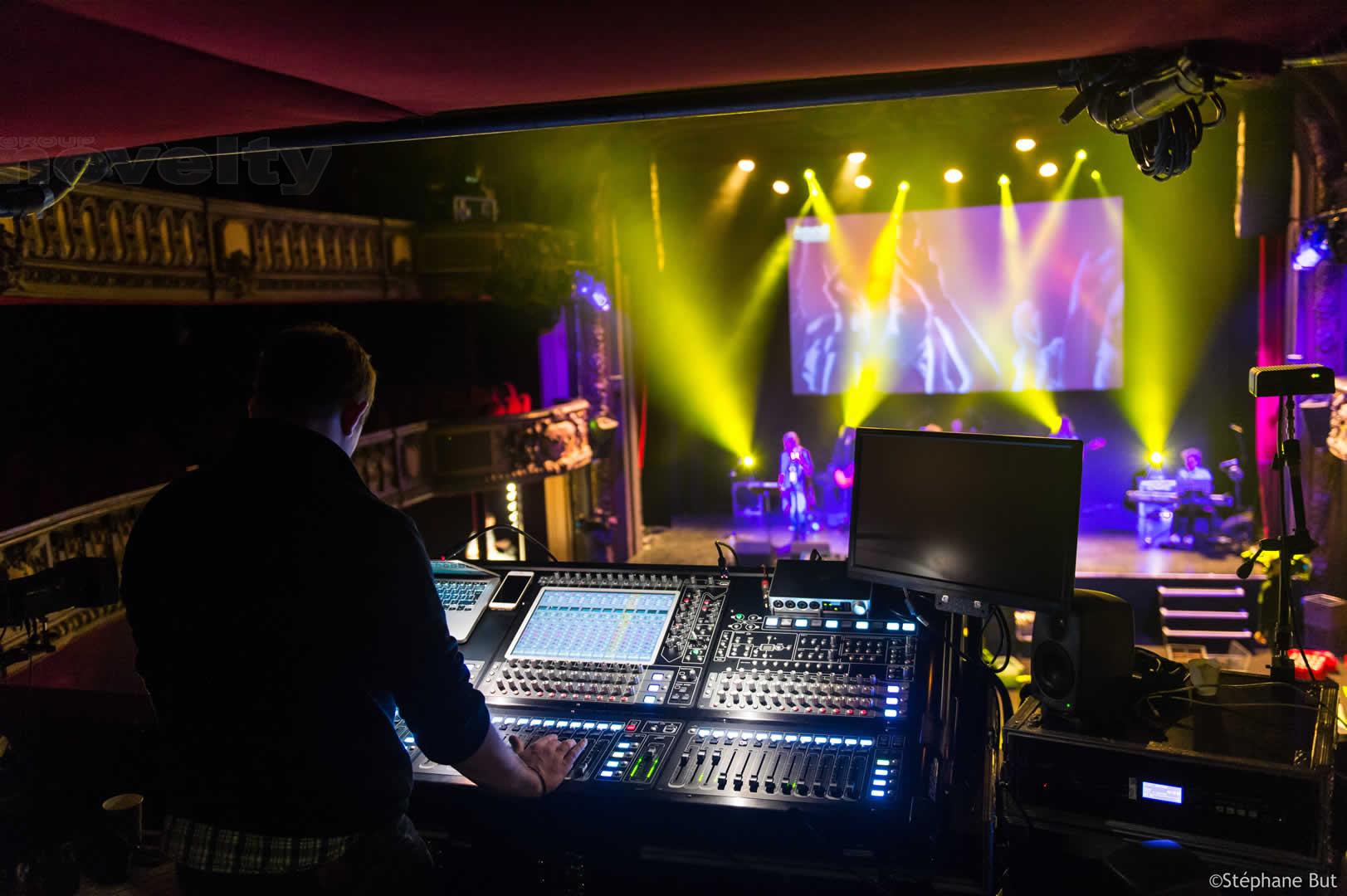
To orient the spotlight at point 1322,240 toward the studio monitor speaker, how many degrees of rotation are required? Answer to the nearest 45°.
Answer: approximately 45° to its left

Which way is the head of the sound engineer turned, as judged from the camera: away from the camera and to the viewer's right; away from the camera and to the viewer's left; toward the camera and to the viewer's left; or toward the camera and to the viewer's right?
away from the camera and to the viewer's right

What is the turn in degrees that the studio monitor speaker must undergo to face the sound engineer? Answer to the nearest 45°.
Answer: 0° — it already faces them

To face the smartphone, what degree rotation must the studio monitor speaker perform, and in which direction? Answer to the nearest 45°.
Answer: approximately 45° to its right

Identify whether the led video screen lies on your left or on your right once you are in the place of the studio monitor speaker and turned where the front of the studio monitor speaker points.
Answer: on your right

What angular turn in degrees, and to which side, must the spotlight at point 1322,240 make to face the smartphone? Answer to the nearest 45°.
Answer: approximately 45° to its left

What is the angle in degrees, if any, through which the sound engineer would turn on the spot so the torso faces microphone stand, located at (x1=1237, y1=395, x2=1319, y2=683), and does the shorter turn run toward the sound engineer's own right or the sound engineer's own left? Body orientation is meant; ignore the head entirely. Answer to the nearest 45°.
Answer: approximately 45° to the sound engineer's own right

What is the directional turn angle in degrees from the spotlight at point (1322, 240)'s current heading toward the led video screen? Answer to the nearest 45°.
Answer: approximately 90° to its right
